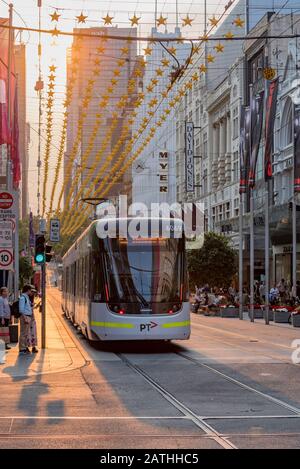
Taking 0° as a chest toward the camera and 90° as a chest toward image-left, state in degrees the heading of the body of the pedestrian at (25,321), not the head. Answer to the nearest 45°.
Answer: approximately 270°

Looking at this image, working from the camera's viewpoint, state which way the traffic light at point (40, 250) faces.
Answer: facing the viewer

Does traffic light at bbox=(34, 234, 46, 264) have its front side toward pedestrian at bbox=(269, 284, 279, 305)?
no

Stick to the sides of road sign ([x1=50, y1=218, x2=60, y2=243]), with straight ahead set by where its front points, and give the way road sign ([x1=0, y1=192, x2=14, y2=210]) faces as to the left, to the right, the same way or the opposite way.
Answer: the same way

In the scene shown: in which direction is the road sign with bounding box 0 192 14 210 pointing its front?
toward the camera

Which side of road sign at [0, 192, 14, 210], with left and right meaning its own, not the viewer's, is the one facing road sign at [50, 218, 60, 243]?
left

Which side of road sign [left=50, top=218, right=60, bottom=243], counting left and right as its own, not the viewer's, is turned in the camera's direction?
front

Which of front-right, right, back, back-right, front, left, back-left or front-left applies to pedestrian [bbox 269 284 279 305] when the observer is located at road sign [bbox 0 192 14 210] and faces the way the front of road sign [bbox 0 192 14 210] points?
back-left

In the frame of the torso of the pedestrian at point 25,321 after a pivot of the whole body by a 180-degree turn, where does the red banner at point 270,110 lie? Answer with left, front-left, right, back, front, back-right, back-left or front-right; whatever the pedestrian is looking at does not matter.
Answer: back-right

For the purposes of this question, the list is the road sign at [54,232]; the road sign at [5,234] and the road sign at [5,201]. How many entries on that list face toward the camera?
3

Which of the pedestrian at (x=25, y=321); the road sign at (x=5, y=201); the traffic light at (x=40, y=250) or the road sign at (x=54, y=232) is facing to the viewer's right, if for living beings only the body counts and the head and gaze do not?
the pedestrian

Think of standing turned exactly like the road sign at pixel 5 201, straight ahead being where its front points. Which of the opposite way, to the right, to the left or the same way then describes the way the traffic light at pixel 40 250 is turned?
the same way
